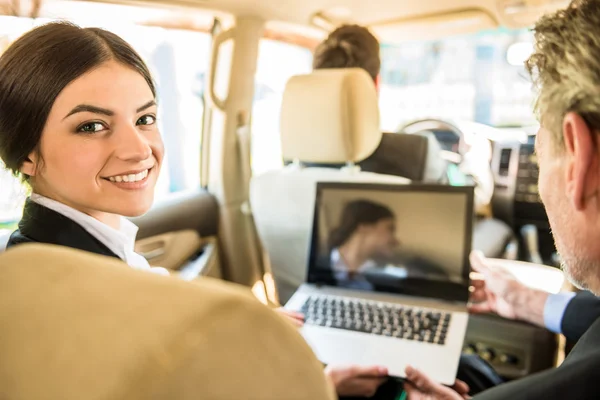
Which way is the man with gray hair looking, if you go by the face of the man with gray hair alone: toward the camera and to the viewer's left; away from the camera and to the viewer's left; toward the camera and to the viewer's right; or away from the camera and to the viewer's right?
away from the camera and to the viewer's left

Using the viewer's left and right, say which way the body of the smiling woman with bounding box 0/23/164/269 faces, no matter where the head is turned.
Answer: facing away from the viewer and to the right of the viewer

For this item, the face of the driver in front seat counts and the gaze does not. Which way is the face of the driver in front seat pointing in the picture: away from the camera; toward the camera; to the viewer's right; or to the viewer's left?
away from the camera

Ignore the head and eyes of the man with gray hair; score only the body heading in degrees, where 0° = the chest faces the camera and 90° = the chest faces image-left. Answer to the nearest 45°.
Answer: approximately 135°

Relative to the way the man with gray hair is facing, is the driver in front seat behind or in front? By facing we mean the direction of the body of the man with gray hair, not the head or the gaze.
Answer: in front

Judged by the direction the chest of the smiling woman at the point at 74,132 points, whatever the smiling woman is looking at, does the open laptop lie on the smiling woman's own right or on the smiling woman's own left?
on the smiling woman's own left

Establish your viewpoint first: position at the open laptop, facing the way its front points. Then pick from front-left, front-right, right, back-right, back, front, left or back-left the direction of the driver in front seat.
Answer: back
